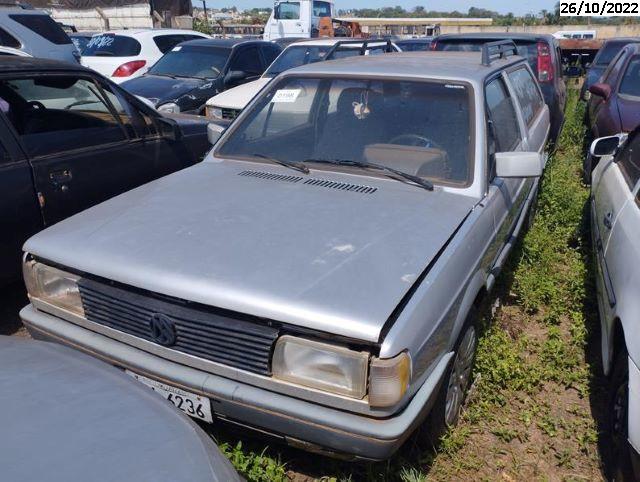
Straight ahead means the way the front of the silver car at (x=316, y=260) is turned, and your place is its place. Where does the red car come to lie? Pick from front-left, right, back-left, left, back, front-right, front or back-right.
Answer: back

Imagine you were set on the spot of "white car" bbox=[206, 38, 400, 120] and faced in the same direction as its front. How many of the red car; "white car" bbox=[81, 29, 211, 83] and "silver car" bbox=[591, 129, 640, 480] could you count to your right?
1

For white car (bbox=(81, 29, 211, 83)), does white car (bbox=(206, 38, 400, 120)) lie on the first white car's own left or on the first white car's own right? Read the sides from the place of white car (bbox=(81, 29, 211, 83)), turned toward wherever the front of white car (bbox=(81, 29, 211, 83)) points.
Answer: on the first white car's own right

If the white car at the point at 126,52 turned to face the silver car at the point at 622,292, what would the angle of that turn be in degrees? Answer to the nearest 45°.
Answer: approximately 135° to its right

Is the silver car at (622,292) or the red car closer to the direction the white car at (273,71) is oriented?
the silver car

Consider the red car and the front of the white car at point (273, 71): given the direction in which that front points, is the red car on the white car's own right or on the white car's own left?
on the white car's own left

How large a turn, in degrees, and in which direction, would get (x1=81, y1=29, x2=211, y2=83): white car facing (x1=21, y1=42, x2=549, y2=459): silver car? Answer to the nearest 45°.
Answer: approximately 135° to its right

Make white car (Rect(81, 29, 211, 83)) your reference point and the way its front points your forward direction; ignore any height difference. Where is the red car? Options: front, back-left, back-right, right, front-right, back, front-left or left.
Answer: right

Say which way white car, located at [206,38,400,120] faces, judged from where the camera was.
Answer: facing the viewer and to the left of the viewer

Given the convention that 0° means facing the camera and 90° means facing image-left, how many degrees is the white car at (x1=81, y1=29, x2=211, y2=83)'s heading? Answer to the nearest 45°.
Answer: approximately 225°

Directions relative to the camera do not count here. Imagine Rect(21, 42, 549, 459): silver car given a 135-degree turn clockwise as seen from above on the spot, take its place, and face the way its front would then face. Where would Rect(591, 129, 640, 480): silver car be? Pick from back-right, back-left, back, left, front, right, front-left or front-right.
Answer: right

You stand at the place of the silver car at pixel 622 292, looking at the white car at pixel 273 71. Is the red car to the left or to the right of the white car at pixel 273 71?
right

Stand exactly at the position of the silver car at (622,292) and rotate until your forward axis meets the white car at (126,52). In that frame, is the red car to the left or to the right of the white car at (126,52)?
right

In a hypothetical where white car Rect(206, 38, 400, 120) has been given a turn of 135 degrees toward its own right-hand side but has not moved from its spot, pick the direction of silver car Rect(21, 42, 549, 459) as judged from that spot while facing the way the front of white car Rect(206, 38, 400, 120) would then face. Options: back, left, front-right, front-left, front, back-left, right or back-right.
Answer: back
